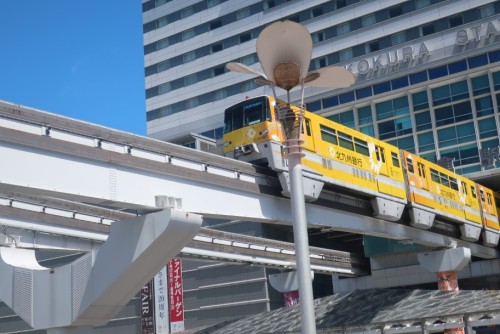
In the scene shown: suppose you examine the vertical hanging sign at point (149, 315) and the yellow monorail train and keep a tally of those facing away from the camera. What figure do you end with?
0

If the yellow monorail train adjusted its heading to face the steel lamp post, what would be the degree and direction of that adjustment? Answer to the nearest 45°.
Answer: approximately 45° to its left

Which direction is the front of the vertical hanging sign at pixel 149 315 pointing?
toward the camera

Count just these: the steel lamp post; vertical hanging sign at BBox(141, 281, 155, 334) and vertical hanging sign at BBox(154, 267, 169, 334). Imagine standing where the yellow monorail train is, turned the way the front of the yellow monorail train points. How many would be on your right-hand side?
2

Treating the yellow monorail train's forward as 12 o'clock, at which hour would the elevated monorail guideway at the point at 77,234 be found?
The elevated monorail guideway is roughly at 1 o'clock from the yellow monorail train.

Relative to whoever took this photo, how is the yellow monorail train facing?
facing the viewer and to the left of the viewer

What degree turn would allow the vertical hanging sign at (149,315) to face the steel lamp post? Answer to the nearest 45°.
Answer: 0° — it already faces it
